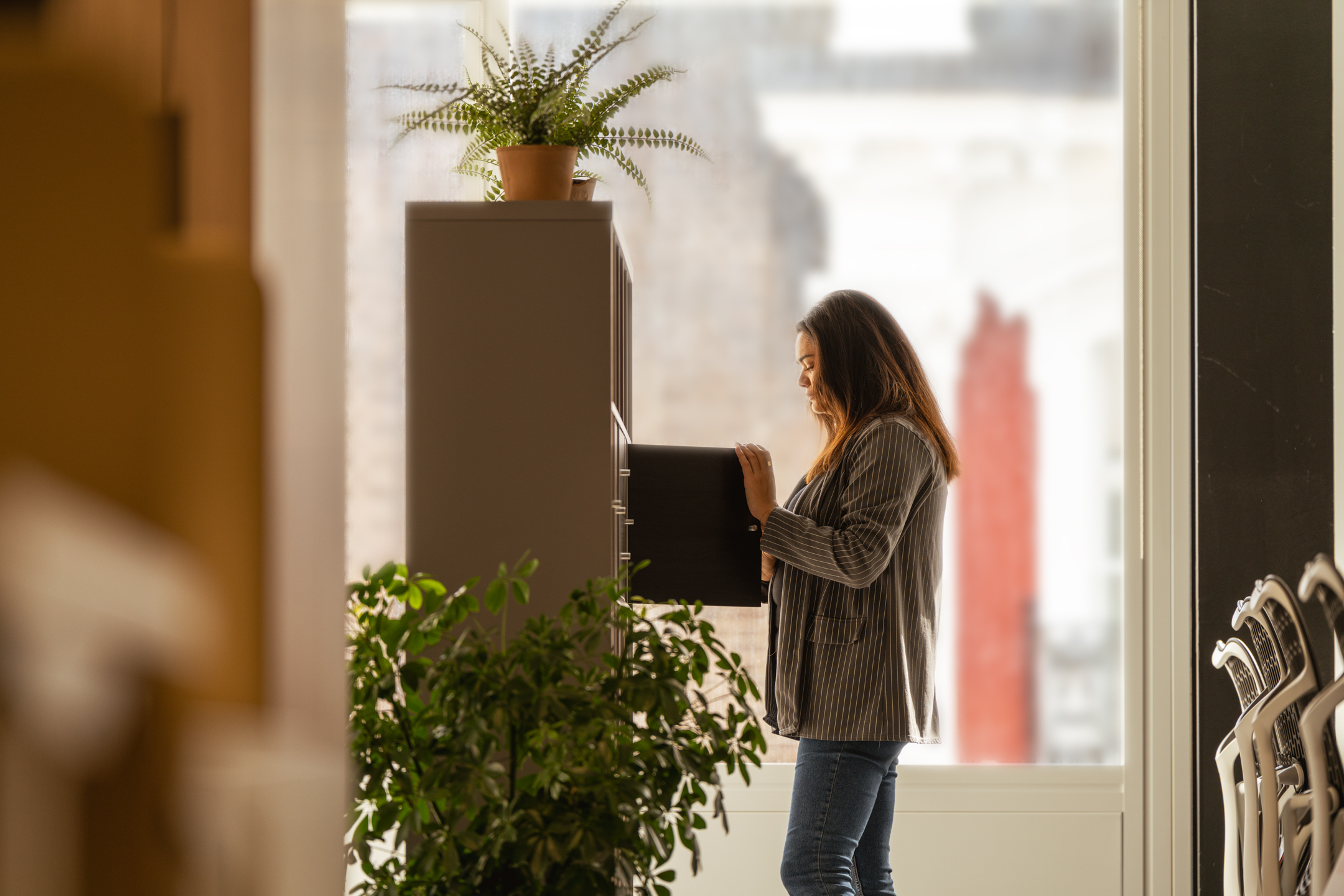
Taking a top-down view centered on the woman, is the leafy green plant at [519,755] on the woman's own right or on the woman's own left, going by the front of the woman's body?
on the woman's own left

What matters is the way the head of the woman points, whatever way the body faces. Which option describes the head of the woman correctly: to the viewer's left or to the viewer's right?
to the viewer's left

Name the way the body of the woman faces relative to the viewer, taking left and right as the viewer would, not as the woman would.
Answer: facing to the left of the viewer
